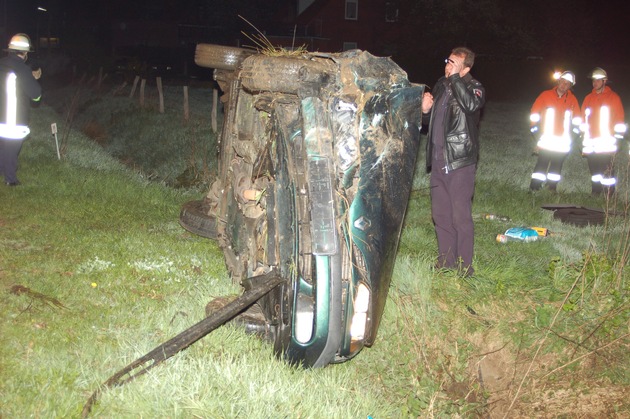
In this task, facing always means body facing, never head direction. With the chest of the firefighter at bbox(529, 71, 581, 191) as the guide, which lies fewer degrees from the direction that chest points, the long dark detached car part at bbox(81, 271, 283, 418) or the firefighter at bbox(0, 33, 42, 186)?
the long dark detached car part

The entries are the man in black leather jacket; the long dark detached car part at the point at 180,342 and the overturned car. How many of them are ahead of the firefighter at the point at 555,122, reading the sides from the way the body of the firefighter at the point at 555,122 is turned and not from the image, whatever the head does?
3

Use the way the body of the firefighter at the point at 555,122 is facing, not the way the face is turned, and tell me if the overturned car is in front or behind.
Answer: in front

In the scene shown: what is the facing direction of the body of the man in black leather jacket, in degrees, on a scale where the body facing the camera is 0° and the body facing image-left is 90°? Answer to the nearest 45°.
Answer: approximately 45°

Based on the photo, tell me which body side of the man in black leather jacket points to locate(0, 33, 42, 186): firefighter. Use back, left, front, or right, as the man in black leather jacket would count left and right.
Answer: right

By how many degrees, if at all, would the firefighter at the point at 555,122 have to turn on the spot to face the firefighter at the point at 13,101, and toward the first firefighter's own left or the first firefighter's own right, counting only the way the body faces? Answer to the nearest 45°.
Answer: approximately 45° to the first firefighter's own right

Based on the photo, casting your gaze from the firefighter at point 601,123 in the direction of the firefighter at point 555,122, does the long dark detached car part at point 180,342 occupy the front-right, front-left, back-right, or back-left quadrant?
front-left

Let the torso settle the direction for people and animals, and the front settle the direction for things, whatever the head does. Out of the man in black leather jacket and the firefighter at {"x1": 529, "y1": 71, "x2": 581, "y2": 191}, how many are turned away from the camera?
0

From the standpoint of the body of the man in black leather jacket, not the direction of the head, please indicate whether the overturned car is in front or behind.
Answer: in front

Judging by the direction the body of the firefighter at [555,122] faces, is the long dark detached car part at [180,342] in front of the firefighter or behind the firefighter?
in front

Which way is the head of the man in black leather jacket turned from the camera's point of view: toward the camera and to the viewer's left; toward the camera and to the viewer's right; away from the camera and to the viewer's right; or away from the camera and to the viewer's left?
toward the camera and to the viewer's left

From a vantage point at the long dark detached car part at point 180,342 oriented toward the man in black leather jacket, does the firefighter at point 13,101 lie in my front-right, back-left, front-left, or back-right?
front-left

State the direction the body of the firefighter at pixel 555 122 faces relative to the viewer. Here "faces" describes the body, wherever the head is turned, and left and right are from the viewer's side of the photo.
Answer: facing the viewer
